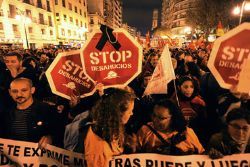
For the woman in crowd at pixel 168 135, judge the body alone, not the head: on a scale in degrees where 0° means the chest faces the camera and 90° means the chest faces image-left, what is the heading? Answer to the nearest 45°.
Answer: approximately 45°

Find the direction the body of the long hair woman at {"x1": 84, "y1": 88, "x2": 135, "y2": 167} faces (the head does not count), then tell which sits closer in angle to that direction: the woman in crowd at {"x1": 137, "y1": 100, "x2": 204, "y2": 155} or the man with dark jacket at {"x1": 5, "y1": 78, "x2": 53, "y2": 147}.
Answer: the woman in crowd

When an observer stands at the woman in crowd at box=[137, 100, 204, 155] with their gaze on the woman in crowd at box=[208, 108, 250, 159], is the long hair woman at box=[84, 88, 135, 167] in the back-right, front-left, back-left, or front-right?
back-right

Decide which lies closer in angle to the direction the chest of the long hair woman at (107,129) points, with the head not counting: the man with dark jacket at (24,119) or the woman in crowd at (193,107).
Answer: the woman in crowd

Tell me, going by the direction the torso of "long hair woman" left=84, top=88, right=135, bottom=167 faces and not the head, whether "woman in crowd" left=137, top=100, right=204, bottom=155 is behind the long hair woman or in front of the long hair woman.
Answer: in front

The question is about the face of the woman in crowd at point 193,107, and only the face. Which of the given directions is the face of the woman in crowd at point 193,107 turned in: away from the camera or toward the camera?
toward the camera

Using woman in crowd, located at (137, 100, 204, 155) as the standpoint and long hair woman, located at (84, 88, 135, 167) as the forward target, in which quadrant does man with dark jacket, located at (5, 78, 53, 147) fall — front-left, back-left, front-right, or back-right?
front-right

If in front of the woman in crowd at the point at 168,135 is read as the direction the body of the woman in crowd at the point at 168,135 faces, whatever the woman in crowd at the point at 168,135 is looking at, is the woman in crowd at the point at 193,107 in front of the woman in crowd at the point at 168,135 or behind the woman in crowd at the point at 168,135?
behind

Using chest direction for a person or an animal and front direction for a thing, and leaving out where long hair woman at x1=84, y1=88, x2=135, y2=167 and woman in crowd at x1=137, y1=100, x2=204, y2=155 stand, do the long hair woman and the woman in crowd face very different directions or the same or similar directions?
very different directions
